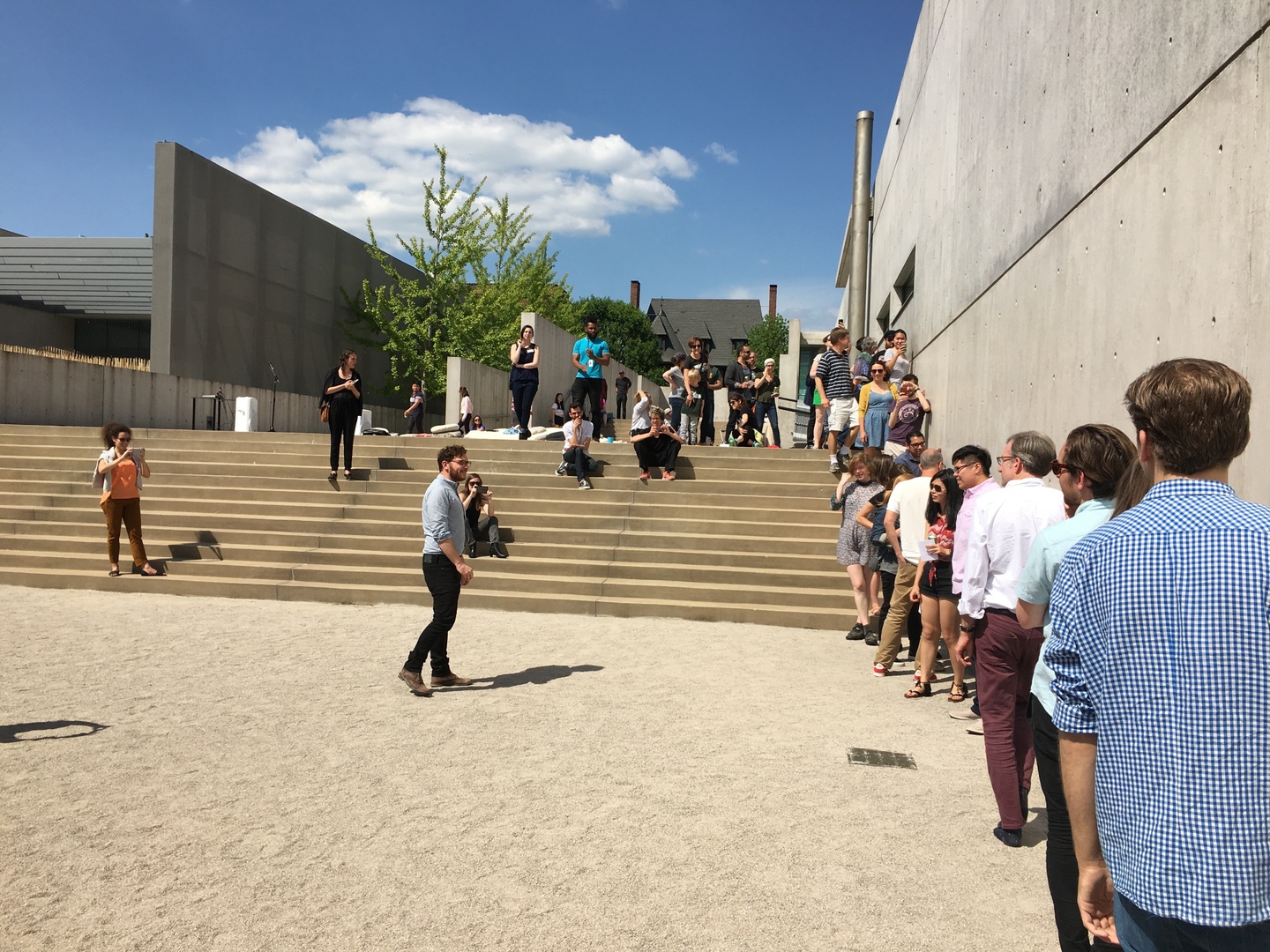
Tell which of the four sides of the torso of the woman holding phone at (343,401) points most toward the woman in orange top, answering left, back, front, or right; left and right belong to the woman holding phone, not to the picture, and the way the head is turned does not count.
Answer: right

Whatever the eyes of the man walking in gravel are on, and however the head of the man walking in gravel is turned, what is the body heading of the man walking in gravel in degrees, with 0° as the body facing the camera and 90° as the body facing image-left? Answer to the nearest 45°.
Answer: approximately 270°

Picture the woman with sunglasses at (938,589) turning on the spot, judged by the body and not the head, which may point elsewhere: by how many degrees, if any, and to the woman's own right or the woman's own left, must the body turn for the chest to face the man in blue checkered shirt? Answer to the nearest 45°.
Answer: approximately 45° to the woman's own left

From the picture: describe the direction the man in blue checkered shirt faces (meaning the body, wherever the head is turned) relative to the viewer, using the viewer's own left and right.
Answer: facing away from the viewer

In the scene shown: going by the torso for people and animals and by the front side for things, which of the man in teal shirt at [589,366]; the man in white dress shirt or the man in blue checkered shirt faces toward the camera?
the man in teal shirt

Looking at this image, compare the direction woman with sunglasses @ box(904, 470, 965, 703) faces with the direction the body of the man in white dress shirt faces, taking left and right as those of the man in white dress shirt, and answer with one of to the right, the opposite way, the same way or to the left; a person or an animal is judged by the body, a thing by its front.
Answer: to the left

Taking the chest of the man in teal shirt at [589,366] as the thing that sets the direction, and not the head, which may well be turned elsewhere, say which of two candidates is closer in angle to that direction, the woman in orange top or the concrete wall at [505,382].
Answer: the woman in orange top

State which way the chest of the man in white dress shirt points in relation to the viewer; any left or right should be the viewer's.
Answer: facing away from the viewer and to the left of the viewer

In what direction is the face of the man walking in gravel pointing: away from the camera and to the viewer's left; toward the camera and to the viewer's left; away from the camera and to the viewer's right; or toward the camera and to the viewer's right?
toward the camera and to the viewer's right

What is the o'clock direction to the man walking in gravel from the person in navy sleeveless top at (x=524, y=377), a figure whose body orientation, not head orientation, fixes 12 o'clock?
The man walking in gravel is roughly at 12 o'clock from the person in navy sleeveless top.

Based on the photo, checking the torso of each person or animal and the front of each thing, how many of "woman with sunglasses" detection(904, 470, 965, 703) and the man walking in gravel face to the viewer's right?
1

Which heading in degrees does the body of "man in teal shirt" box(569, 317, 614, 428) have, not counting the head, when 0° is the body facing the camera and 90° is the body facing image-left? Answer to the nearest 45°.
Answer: approximately 0°

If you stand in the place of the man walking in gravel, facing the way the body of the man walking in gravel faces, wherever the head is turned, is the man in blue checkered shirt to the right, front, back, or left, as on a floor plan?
right
